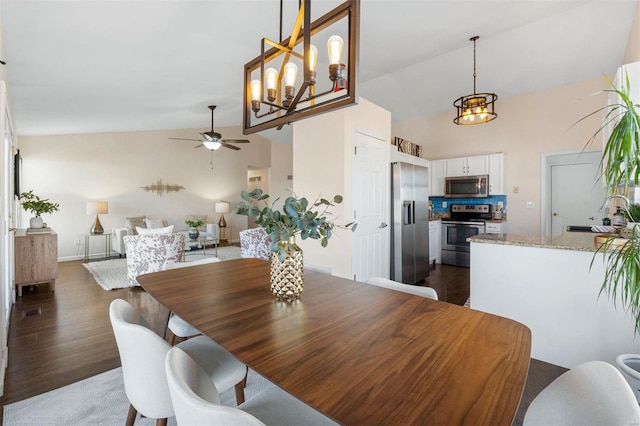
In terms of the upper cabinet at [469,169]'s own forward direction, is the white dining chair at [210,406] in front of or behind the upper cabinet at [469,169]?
in front

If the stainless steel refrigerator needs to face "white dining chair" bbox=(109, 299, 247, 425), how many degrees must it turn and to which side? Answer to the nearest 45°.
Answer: approximately 45° to its right

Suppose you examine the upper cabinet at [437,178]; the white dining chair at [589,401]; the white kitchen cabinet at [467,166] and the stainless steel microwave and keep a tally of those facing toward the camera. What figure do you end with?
3

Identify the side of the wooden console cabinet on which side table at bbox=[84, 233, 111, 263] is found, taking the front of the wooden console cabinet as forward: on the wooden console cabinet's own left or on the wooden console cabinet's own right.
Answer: on the wooden console cabinet's own left

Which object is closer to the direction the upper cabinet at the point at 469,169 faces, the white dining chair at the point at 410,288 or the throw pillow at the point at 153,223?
the white dining chair

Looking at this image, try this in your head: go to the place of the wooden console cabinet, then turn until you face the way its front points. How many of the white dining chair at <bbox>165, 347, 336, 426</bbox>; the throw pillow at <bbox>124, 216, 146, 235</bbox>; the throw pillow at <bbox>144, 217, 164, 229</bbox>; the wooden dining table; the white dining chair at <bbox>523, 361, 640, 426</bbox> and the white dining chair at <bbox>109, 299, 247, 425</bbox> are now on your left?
2

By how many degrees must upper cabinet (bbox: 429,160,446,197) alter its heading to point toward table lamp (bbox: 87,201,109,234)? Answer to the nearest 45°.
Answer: approximately 90° to its right

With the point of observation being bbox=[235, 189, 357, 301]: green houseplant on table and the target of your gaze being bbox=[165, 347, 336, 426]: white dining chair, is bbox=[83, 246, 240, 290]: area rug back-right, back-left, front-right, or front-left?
back-right

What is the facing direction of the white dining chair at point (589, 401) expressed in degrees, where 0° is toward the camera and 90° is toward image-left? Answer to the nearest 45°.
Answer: approximately 135°

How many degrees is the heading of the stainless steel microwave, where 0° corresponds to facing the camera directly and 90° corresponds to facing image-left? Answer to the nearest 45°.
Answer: approximately 0°

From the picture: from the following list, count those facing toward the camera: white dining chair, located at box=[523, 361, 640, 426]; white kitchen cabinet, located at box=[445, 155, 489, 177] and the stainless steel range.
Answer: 2

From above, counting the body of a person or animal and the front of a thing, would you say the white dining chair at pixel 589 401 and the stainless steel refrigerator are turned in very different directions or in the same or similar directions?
very different directions

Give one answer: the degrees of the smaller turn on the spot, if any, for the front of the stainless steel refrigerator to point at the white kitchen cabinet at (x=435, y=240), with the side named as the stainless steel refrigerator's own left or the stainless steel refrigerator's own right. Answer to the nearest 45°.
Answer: approximately 135° to the stainless steel refrigerator's own left
